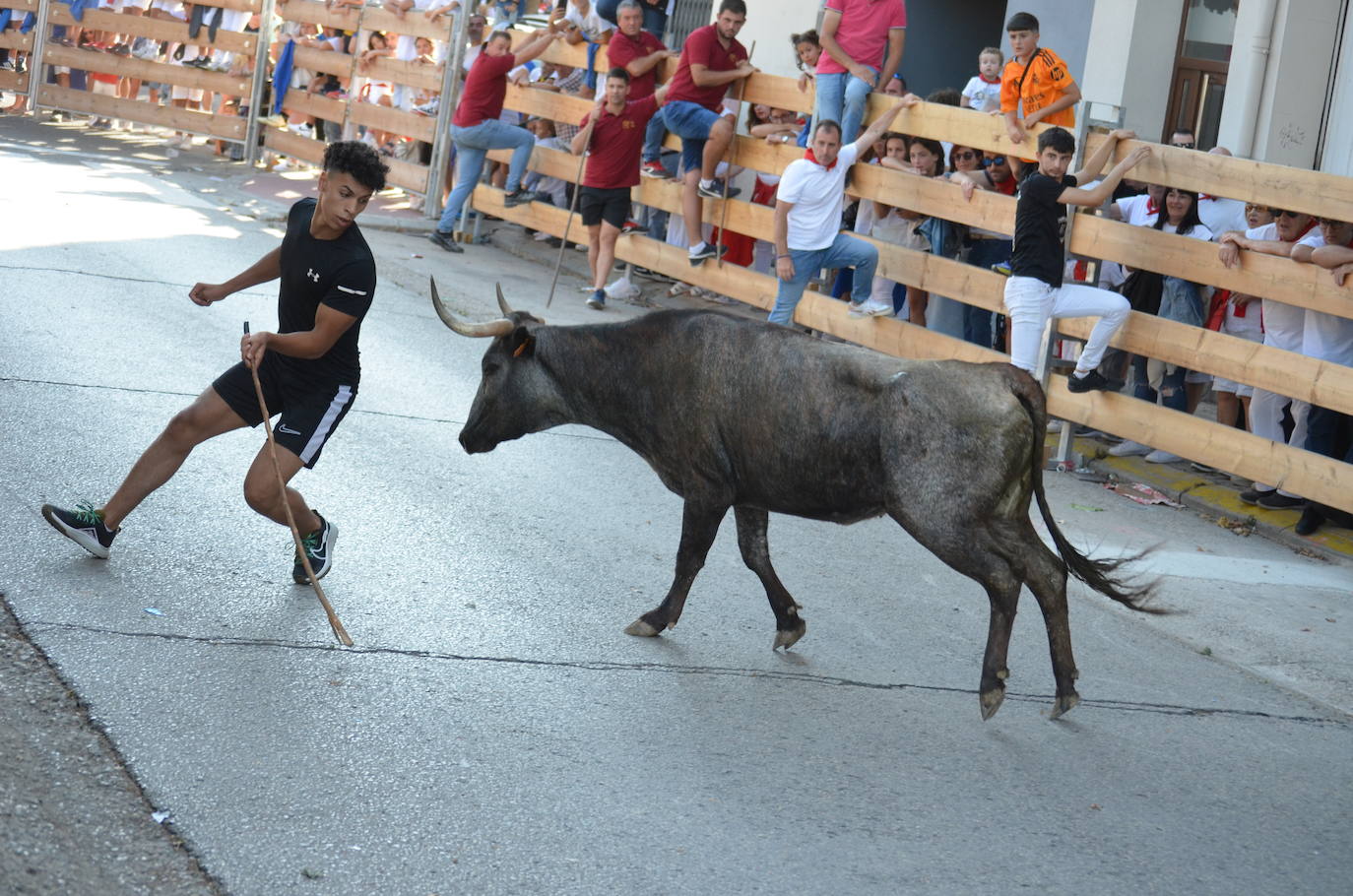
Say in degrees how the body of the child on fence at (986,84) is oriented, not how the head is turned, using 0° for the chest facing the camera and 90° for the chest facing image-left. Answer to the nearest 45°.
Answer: approximately 0°

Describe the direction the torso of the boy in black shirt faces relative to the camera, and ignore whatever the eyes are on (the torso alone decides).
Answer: to the viewer's right
